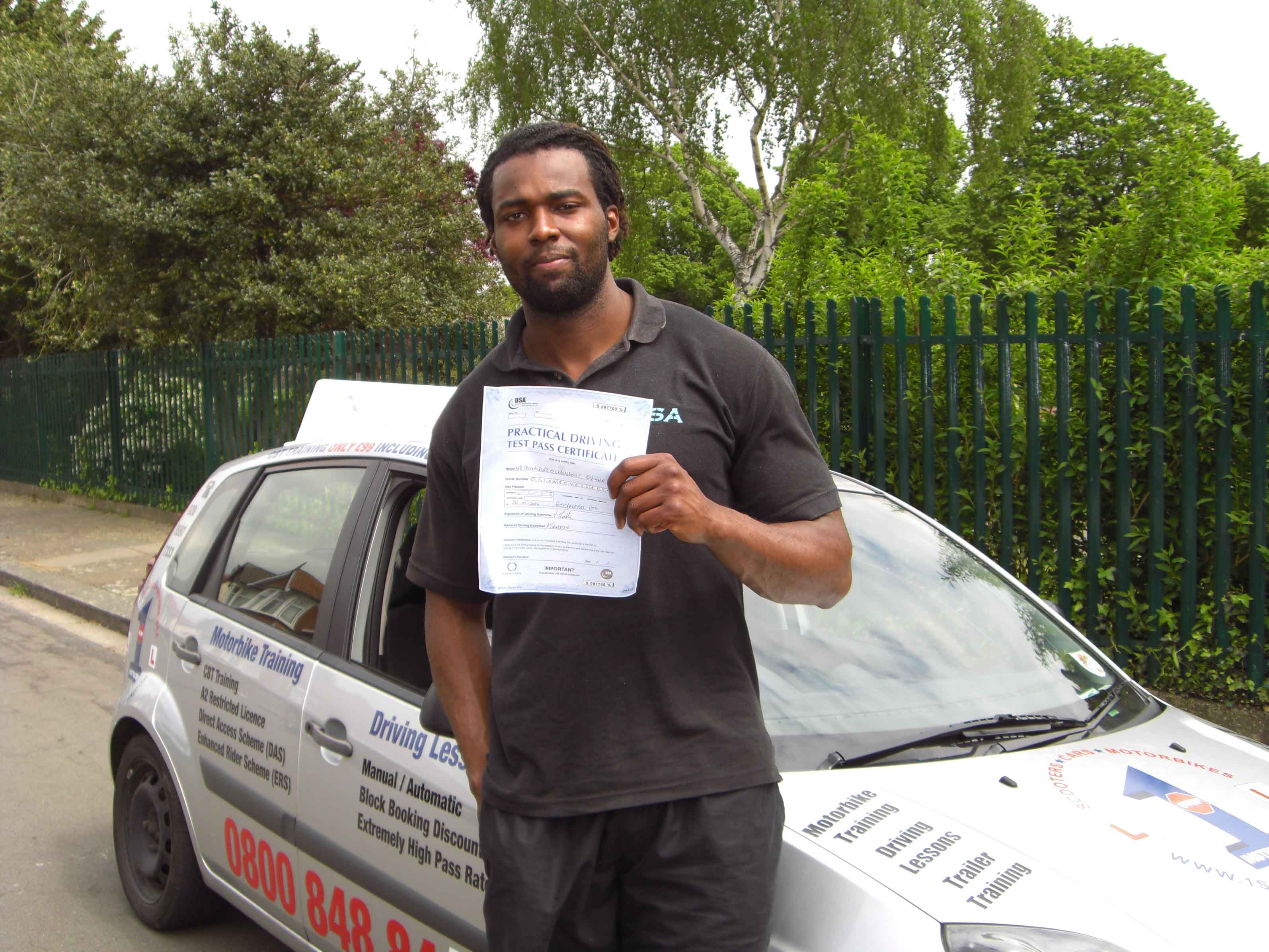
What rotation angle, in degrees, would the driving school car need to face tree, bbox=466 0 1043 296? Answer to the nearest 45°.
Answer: approximately 135° to its left

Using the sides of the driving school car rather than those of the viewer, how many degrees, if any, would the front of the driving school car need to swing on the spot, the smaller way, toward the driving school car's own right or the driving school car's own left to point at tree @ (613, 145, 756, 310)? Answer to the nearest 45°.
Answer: approximately 135° to the driving school car's own left

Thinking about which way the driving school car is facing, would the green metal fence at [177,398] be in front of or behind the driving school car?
behind

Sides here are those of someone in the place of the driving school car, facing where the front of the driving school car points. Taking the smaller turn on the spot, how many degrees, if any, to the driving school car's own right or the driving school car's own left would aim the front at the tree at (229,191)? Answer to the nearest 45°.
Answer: approximately 180°

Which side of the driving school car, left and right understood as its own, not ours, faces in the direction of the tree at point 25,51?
back

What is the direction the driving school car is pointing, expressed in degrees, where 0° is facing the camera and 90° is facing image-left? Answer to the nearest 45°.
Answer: approximately 315°
